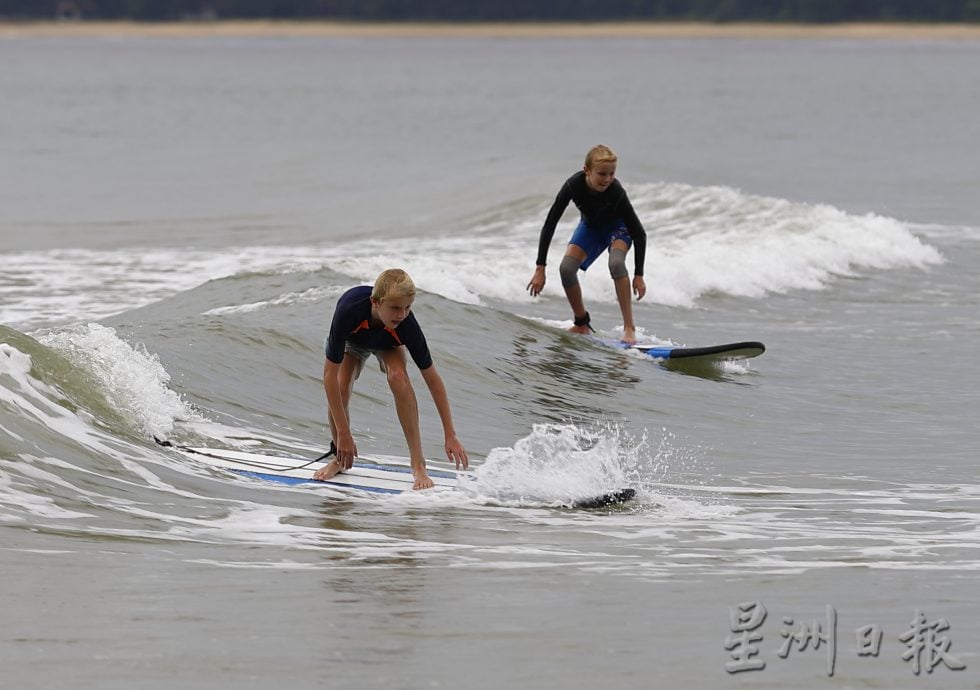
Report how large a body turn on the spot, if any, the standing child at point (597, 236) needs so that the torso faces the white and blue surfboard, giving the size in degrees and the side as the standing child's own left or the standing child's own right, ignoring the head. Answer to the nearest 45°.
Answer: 0° — they already face it

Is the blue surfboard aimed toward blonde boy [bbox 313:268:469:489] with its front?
no

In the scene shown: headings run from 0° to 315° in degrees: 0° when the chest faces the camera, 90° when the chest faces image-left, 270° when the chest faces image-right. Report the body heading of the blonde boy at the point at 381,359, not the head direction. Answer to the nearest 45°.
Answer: approximately 315°

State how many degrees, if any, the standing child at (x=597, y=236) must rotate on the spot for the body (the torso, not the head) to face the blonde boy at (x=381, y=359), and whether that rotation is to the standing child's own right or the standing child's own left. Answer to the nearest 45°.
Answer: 0° — they already face them

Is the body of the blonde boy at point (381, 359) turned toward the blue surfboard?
no

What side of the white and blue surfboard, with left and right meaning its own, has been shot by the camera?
right

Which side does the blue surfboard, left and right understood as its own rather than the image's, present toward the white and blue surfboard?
right

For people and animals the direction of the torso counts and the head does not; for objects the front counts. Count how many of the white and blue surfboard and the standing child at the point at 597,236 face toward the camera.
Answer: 1

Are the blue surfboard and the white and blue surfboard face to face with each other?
no

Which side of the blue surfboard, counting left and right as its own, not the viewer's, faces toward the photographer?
right

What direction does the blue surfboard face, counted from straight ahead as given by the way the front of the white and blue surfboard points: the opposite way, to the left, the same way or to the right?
the same way

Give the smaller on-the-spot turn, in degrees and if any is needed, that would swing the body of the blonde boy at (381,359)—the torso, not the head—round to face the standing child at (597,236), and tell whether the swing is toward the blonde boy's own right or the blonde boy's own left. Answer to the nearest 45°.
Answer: approximately 135° to the blonde boy's own left

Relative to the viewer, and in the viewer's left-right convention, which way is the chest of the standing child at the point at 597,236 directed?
facing the viewer

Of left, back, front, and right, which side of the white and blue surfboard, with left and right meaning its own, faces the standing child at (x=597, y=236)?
left

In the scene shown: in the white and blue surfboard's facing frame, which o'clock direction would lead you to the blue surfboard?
The blue surfboard is roughly at 10 o'clock from the white and blue surfboard.
